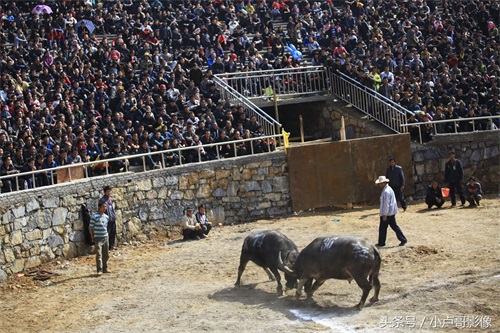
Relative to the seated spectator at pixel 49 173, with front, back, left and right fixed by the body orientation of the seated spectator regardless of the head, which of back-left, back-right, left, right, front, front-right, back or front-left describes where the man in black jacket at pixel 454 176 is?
front-left

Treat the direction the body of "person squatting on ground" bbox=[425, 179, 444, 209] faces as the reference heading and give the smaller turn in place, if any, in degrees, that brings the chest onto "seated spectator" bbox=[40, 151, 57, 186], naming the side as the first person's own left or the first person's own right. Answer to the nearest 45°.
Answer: approximately 45° to the first person's own right

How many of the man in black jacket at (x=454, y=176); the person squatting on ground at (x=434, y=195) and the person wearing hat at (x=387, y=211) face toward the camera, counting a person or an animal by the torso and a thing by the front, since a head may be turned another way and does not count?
2

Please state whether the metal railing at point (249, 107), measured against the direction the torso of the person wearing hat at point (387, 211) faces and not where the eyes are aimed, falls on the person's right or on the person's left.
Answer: on the person's right

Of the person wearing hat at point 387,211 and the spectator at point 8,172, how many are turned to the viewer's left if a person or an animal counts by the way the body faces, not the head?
1

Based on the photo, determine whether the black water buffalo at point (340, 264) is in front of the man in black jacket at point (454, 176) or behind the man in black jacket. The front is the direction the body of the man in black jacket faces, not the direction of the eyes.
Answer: in front

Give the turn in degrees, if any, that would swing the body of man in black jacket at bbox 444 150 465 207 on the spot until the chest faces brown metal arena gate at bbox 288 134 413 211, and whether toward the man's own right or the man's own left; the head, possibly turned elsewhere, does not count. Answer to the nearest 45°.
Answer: approximately 90° to the man's own right

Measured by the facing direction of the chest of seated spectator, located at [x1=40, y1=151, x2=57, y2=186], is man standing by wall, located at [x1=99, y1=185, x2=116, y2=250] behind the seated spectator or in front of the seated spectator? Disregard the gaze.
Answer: in front

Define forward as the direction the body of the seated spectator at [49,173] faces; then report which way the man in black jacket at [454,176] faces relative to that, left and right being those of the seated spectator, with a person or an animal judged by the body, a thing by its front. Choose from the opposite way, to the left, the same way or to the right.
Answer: to the right
